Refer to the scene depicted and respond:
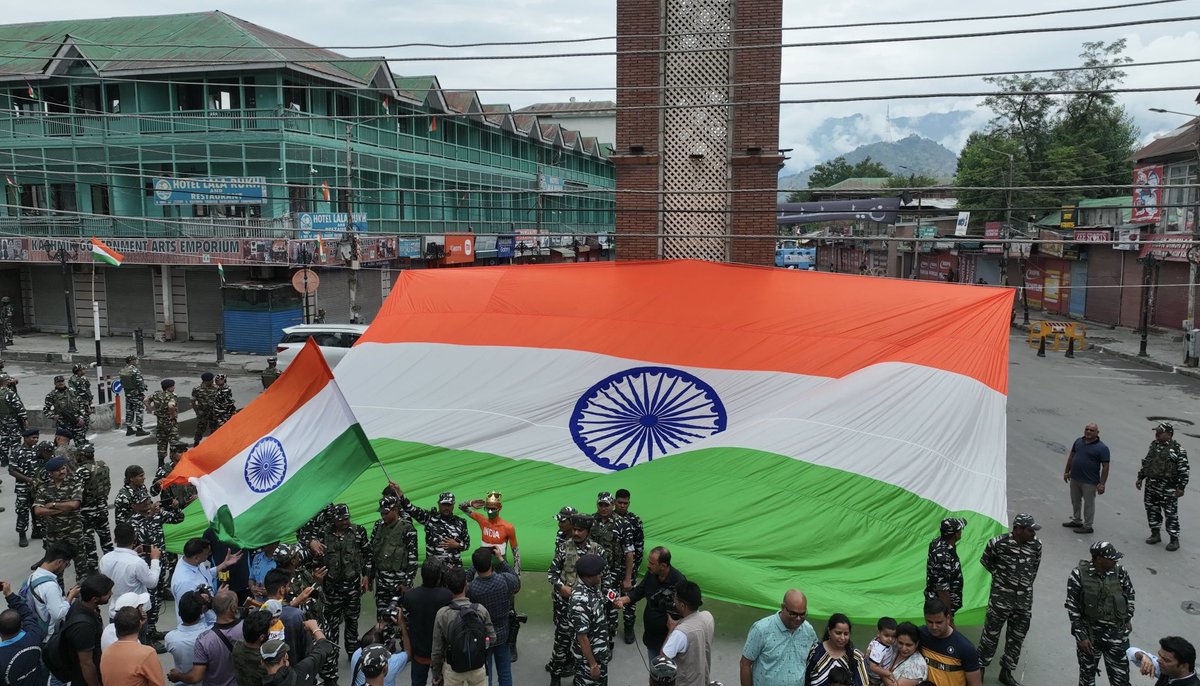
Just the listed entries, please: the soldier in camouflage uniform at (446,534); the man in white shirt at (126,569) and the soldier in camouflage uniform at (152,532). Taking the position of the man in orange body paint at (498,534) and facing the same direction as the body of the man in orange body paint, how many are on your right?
3

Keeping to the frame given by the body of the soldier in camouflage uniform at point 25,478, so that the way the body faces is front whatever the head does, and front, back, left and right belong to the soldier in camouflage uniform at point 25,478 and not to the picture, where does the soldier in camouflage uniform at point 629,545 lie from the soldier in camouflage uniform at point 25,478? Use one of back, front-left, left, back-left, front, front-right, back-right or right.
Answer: front

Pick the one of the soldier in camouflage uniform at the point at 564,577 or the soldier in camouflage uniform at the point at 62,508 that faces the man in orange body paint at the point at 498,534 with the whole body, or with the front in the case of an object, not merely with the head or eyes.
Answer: the soldier in camouflage uniform at the point at 62,508

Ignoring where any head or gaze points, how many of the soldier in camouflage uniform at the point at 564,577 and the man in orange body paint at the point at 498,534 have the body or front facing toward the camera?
2

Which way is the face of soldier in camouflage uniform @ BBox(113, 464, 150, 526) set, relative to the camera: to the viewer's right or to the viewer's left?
to the viewer's right

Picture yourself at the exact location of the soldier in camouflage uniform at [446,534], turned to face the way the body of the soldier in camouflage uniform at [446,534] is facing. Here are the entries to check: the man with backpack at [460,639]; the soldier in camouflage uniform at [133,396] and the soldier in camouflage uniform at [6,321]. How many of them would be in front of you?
1

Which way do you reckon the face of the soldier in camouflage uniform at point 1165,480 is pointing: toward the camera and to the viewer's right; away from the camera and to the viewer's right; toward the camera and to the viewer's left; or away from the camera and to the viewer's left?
toward the camera and to the viewer's left

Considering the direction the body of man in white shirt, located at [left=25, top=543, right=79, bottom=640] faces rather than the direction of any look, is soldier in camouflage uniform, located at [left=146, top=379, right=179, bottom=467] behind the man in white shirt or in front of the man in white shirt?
in front

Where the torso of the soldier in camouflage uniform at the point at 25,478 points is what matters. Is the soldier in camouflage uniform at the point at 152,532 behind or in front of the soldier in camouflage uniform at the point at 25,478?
in front

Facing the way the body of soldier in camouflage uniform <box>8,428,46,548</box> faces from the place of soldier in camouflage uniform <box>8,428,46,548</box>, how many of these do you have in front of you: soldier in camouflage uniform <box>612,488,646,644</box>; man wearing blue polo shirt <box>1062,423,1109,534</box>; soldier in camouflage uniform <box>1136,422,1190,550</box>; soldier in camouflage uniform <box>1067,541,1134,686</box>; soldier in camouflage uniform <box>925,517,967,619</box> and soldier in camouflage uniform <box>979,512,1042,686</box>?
6

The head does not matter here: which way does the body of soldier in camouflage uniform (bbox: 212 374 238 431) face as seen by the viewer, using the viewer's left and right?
facing the viewer and to the left of the viewer

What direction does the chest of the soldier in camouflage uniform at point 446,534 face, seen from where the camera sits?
toward the camera

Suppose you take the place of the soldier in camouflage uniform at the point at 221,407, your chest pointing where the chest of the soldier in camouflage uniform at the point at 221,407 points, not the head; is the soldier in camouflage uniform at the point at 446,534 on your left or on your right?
on your left
